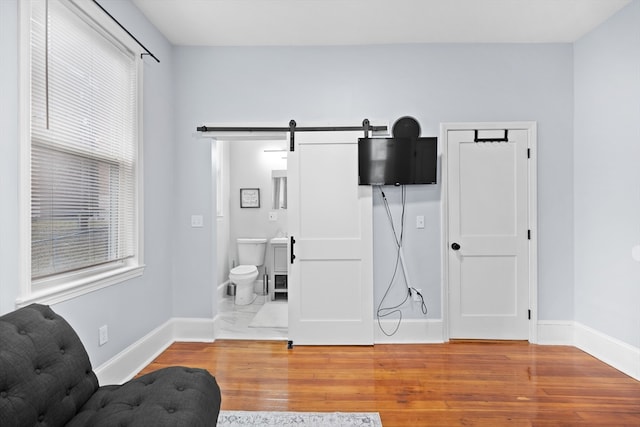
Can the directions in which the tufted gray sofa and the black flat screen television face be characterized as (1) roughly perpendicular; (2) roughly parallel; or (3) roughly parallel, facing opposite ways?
roughly perpendicular

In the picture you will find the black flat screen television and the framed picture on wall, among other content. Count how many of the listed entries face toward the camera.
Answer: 2

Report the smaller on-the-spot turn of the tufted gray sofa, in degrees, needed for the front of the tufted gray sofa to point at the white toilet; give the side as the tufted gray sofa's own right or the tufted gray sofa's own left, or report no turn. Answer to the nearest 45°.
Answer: approximately 90° to the tufted gray sofa's own left

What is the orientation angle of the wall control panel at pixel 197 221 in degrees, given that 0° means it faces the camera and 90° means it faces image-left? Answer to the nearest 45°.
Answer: approximately 0°

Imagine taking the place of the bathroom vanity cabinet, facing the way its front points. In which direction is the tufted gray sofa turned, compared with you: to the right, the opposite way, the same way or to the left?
to the left

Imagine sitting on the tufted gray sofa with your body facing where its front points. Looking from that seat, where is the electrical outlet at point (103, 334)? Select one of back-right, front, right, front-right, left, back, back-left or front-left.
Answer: back-left

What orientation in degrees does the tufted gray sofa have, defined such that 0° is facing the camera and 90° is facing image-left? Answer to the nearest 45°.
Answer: approximately 315°

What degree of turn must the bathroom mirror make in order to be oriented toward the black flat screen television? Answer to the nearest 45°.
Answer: approximately 45° to its left
